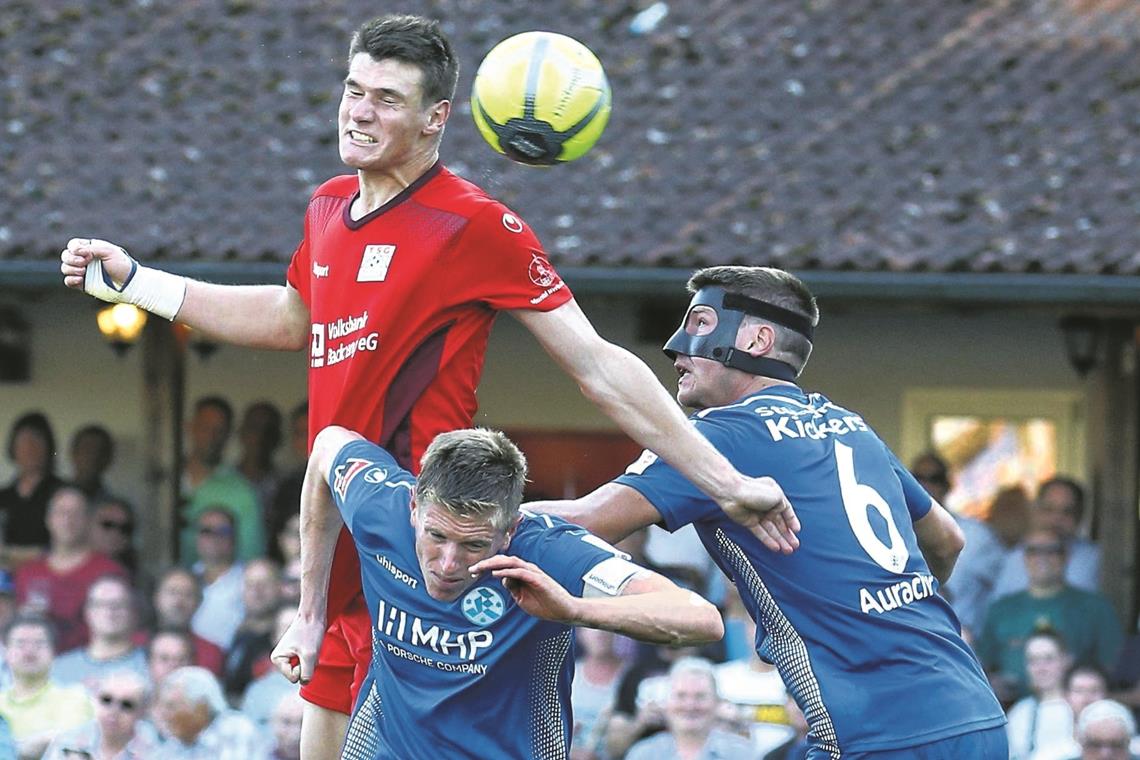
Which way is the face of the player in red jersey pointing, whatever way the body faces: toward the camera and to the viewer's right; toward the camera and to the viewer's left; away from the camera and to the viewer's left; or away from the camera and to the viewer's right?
toward the camera and to the viewer's left

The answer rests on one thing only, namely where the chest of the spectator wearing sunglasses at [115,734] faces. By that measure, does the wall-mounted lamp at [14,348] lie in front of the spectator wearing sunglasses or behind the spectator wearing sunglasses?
behind

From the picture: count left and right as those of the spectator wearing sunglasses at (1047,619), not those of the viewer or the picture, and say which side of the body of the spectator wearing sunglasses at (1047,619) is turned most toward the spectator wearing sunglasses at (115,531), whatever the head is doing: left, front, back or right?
right

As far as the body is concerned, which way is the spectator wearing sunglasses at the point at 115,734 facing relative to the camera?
toward the camera

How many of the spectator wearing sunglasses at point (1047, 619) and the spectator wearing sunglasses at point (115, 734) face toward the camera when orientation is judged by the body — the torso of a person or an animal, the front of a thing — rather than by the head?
2

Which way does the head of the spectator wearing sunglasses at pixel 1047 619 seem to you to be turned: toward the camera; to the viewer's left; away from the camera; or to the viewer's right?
toward the camera

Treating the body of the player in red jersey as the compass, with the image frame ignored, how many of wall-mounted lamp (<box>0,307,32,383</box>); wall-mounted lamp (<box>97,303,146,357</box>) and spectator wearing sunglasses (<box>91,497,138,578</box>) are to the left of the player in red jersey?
0

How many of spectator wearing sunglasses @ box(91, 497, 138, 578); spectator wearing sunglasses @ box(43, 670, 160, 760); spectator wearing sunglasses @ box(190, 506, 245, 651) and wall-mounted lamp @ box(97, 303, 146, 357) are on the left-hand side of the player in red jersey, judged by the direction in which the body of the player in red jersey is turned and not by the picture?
0

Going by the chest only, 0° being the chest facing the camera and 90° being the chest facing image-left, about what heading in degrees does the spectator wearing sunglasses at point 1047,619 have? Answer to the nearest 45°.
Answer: approximately 0°

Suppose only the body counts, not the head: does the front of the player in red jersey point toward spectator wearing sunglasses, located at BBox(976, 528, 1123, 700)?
no

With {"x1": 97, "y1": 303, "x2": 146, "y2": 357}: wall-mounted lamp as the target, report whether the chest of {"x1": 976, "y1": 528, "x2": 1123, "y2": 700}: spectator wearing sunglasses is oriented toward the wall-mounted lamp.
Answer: no

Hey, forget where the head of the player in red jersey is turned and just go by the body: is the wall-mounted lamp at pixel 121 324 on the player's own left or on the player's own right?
on the player's own right

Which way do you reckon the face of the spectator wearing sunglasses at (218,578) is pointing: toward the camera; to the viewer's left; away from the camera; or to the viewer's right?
toward the camera

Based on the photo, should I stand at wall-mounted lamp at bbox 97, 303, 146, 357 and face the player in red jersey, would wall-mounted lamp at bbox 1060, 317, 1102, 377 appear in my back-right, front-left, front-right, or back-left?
front-left

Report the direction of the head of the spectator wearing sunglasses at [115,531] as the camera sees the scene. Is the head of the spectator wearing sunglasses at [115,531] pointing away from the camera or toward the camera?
toward the camera

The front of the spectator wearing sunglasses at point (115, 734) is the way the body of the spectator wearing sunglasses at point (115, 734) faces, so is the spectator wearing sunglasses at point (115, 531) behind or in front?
behind
